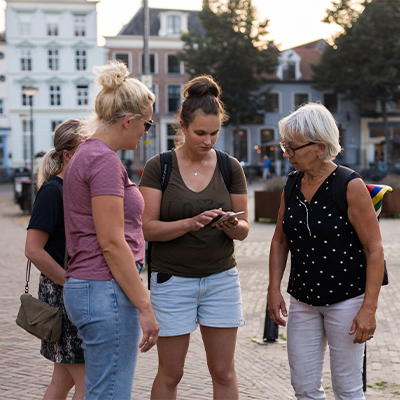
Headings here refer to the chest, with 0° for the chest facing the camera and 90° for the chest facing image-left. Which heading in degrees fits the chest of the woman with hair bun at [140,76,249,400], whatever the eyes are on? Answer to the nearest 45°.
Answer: approximately 0°

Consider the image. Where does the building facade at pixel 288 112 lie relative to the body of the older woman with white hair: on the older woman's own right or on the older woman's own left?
on the older woman's own right

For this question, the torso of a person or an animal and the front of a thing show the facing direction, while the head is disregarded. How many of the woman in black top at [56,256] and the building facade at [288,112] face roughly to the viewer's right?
1

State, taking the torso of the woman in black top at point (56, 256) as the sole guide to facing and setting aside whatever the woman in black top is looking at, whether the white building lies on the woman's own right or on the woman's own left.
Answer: on the woman's own left

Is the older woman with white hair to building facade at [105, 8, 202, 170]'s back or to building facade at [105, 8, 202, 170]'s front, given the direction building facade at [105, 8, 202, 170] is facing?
to the front

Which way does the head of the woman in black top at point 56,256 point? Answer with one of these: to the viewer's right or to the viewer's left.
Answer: to the viewer's right

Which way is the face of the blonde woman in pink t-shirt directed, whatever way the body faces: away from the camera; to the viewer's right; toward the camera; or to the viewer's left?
to the viewer's right

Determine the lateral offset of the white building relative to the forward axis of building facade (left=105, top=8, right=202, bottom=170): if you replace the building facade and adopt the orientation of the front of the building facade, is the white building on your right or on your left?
on your right

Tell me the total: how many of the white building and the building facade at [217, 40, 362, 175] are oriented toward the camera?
2

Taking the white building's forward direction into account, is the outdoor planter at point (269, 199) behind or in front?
in front

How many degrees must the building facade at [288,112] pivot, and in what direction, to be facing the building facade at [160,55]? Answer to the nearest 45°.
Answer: approximately 90° to its right

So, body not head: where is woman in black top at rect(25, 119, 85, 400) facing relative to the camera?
to the viewer's right
